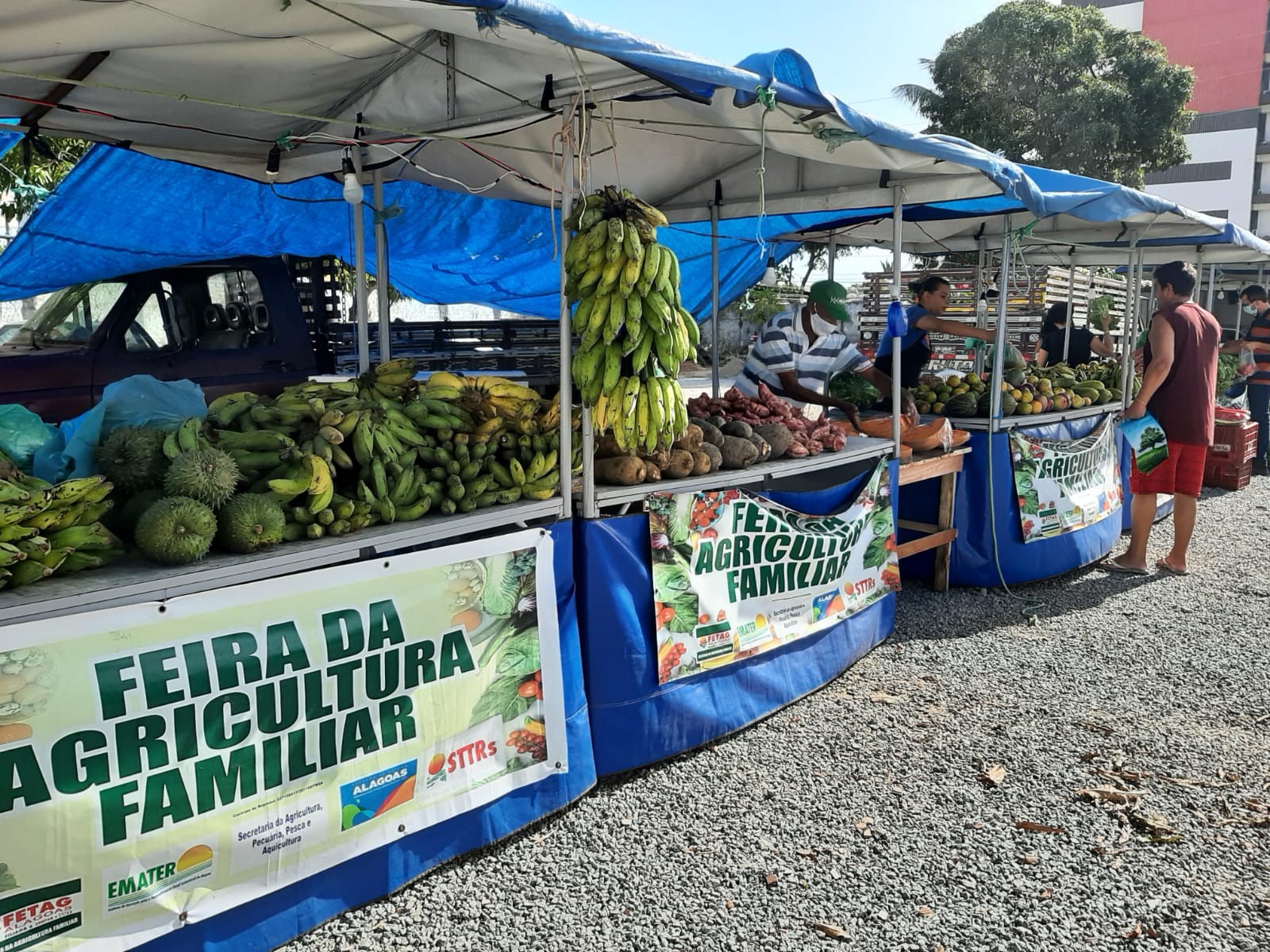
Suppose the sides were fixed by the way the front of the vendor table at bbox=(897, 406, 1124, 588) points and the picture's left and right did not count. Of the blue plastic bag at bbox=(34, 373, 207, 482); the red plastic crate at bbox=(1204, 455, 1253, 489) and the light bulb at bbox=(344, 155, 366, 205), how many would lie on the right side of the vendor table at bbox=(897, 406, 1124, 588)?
2

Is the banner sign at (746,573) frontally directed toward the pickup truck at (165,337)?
no

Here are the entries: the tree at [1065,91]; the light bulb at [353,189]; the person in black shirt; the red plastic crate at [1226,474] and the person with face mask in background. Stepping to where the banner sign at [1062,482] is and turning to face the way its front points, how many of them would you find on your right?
1

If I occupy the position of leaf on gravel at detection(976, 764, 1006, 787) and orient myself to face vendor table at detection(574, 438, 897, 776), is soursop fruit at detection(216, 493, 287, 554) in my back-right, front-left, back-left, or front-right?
front-left

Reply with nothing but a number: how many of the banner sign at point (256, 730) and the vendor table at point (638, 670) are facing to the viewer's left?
0

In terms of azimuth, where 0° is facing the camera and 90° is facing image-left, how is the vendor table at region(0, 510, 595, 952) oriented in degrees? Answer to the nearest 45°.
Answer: approximately 315°

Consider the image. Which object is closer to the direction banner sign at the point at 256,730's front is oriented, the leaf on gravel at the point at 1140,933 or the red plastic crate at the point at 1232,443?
the leaf on gravel

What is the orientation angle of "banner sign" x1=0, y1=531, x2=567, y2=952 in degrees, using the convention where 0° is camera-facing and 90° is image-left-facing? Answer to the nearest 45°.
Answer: approximately 315°

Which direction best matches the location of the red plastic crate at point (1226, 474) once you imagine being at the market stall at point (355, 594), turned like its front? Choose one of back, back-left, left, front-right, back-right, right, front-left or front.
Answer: left

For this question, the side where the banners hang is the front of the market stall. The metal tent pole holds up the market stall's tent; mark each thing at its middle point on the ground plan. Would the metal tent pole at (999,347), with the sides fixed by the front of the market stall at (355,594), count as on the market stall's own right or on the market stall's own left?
on the market stall's own left

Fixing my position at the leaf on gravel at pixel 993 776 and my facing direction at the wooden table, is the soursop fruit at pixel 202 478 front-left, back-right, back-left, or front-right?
back-left

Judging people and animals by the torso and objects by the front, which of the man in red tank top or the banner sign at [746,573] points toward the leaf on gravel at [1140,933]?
the banner sign

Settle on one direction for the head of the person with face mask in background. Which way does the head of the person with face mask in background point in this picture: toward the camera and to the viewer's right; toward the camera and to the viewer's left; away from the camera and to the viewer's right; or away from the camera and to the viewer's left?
toward the camera and to the viewer's left

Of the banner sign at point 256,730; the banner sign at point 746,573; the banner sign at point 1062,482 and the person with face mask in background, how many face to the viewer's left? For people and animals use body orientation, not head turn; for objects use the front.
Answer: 1

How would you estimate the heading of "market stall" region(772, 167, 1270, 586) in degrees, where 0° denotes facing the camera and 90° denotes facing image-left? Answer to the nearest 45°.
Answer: approximately 315°

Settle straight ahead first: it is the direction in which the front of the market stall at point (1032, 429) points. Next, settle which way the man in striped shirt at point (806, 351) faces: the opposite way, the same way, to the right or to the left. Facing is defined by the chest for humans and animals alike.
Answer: the same way

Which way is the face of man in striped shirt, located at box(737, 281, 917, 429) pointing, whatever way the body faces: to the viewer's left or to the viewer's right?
to the viewer's right
